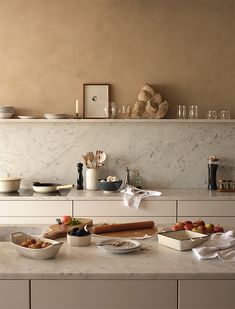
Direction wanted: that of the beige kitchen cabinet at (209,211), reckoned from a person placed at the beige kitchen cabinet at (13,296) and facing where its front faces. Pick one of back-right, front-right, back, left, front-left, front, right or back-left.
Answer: back-left

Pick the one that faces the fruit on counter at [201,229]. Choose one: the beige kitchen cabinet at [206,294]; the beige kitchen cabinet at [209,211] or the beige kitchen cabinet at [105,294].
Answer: the beige kitchen cabinet at [209,211]

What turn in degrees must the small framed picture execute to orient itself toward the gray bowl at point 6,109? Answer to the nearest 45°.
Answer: approximately 90° to its right

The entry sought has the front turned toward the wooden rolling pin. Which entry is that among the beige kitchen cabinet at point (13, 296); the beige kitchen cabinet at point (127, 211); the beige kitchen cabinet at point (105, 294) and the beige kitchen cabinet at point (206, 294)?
the beige kitchen cabinet at point (127, 211)

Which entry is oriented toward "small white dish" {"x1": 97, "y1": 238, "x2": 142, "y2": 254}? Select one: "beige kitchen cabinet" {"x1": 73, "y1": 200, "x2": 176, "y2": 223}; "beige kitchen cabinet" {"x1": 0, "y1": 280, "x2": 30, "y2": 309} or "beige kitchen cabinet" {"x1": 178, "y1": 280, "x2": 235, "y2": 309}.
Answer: "beige kitchen cabinet" {"x1": 73, "y1": 200, "x2": 176, "y2": 223}

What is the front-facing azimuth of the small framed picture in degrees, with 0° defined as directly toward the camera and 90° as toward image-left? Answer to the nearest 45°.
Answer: approximately 0°

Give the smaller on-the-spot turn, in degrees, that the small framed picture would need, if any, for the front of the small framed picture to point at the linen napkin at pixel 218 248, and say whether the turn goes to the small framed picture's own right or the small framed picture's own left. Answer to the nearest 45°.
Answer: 0° — it already faces it
